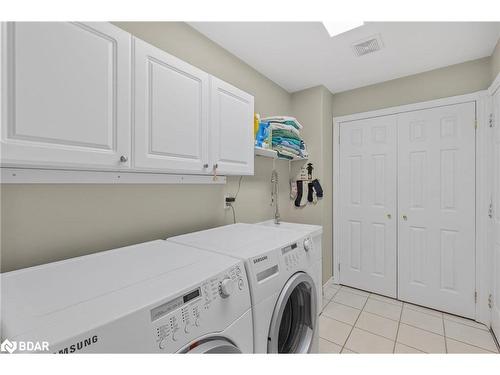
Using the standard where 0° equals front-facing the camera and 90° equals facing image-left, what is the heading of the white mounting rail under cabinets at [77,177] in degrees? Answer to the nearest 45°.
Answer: approximately 315°

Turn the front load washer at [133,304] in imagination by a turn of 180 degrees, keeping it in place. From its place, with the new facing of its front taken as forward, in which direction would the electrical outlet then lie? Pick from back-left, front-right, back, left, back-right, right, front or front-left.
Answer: right

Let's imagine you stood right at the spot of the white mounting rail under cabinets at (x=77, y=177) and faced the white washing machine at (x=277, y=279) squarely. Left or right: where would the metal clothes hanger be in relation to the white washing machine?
left

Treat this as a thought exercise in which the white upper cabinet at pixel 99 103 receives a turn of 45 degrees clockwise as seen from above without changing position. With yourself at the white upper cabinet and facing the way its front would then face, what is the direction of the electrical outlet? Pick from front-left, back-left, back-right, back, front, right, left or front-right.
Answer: back-left

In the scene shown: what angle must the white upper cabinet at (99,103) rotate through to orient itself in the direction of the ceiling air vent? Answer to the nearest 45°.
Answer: approximately 45° to its left

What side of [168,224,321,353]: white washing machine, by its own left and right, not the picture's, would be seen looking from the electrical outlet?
back

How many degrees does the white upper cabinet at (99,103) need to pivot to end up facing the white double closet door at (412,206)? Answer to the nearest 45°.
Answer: approximately 45° to its left

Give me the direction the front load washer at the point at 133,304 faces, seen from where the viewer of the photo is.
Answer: facing the viewer and to the right of the viewer

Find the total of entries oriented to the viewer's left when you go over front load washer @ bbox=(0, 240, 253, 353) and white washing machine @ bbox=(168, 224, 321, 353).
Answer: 0

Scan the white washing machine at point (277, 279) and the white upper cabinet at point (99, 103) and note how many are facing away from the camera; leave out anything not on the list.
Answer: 0
